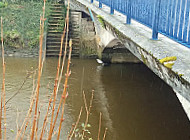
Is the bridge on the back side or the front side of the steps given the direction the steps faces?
on the front side

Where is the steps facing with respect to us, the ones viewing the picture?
facing the viewer
